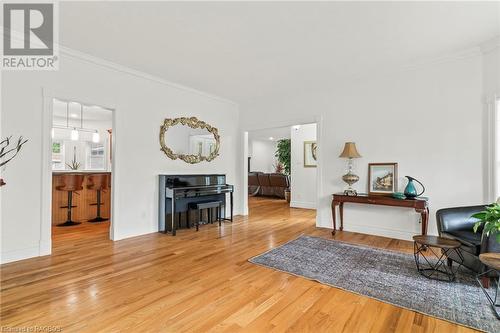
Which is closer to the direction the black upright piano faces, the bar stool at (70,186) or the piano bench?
the piano bench

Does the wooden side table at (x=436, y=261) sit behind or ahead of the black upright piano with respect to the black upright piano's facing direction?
ahead

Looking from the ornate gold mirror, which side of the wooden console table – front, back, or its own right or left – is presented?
right

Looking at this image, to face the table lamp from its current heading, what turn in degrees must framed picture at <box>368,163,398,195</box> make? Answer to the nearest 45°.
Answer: approximately 90° to its right

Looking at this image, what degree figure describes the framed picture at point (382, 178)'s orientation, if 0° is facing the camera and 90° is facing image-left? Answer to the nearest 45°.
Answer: approximately 0°

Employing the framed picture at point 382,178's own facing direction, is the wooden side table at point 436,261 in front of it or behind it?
in front

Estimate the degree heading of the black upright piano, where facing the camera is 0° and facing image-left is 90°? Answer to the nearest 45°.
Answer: approximately 315°

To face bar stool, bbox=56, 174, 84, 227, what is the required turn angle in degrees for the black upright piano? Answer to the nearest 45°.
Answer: approximately 135° to its right
